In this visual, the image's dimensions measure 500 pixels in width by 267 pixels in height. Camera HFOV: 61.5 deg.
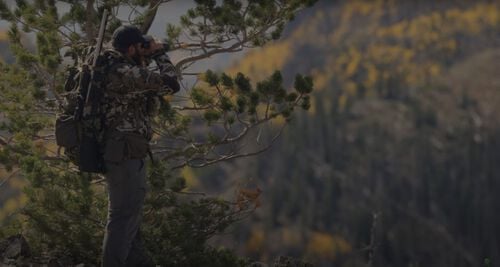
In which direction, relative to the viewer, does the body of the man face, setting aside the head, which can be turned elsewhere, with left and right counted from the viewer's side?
facing to the right of the viewer

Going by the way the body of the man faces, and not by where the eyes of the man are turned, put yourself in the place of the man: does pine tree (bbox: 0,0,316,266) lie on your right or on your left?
on your left

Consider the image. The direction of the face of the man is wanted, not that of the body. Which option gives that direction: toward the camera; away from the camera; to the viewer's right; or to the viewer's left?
to the viewer's right
